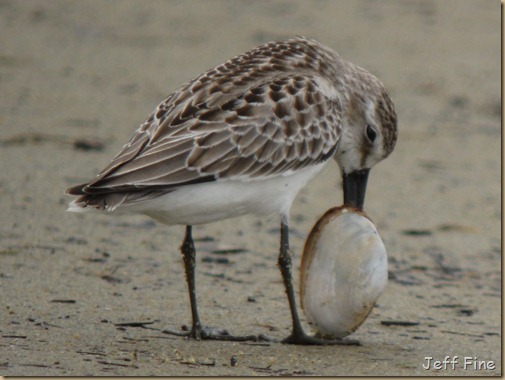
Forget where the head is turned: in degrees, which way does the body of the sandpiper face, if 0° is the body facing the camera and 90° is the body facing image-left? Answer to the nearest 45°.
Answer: approximately 270°
